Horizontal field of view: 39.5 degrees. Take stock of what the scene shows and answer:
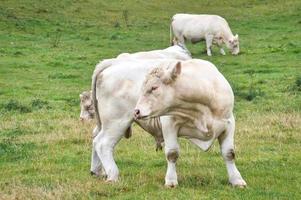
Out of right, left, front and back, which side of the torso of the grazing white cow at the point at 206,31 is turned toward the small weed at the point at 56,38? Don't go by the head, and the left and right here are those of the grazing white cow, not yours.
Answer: back

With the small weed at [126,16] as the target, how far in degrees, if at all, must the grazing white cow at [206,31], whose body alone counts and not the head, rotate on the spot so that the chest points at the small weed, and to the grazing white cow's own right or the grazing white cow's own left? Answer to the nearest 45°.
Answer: approximately 135° to the grazing white cow's own left

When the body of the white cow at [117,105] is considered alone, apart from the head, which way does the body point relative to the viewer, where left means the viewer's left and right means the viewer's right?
facing to the right of the viewer

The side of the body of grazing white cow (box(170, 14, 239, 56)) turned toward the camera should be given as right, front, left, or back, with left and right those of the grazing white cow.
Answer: right

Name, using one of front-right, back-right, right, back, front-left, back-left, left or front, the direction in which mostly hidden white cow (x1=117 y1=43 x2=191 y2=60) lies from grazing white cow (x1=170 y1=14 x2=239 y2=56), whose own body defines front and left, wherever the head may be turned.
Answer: right

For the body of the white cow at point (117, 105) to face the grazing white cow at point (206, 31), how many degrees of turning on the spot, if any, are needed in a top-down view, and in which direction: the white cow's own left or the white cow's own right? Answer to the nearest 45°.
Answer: approximately 90° to the white cow's own left

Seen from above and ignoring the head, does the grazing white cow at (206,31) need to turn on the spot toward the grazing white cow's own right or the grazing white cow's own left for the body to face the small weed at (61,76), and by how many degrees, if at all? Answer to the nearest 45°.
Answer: approximately 135° to the grazing white cow's own right

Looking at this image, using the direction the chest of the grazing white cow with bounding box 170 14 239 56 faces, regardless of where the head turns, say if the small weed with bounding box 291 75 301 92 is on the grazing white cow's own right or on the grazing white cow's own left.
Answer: on the grazing white cow's own right
